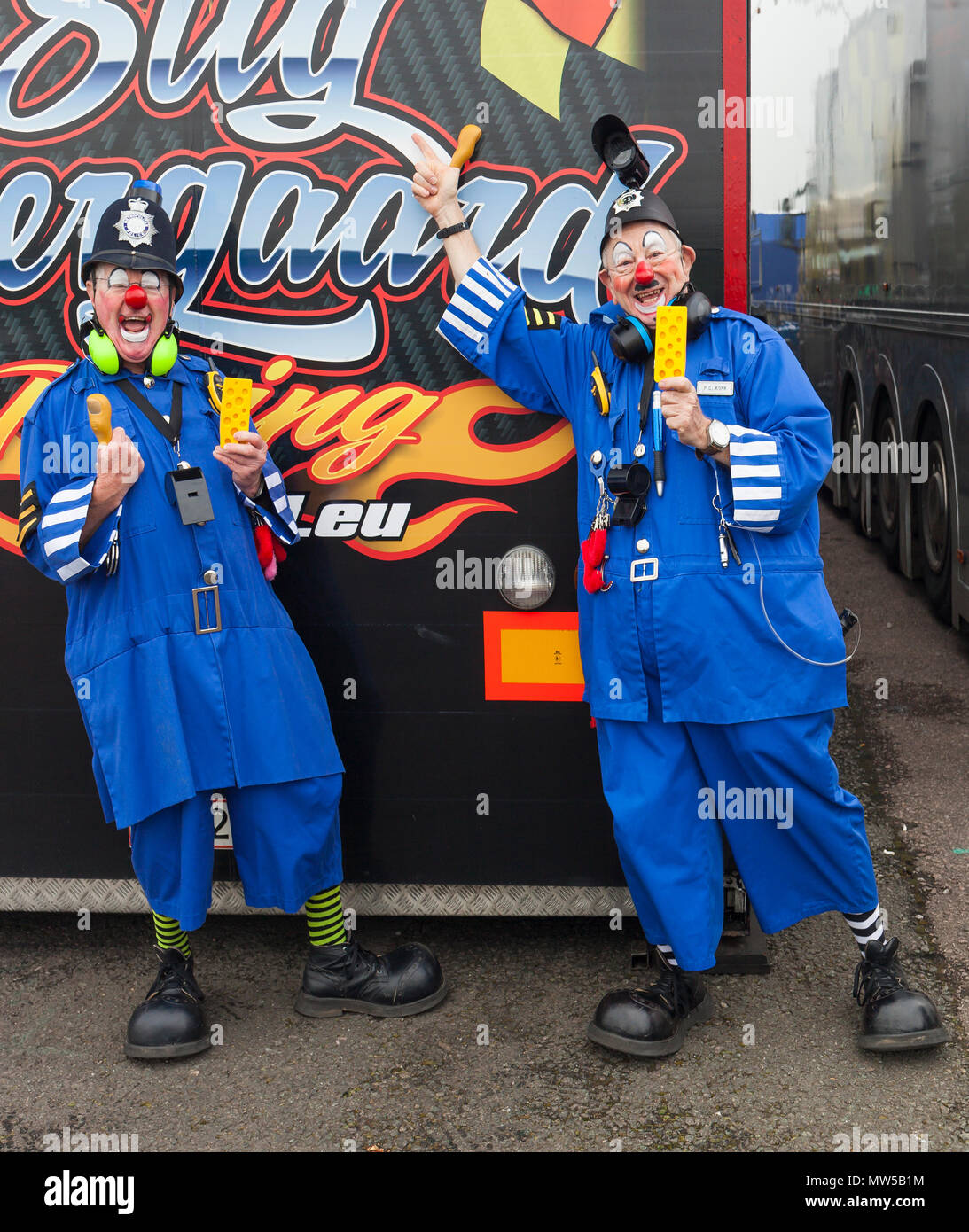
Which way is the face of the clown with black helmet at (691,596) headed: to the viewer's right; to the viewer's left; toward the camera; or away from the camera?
toward the camera

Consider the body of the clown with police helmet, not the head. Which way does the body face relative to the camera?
toward the camera

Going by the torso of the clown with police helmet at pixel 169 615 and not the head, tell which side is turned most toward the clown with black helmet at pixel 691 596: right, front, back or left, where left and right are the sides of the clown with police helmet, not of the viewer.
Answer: left
